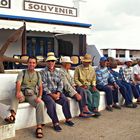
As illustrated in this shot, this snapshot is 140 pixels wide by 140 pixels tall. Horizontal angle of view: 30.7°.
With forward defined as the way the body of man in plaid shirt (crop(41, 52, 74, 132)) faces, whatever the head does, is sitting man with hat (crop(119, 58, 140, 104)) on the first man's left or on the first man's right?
on the first man's left

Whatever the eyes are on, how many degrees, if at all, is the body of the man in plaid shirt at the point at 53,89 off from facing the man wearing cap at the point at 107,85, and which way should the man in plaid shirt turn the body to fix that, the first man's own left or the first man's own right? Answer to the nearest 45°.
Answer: approximately 90° to the first man's own left

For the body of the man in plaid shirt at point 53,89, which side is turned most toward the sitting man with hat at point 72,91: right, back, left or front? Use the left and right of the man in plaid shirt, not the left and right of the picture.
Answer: left

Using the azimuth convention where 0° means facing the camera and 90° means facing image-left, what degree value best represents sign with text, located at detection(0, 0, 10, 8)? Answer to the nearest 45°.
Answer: approximately 0°

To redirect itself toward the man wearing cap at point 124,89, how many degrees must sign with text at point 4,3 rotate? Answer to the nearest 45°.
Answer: approximately 45° to its left

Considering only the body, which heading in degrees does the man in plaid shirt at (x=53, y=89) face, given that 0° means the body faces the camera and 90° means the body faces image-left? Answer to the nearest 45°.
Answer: approximately 315°

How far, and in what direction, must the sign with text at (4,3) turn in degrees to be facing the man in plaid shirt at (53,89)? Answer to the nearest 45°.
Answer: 0° — it already faces them

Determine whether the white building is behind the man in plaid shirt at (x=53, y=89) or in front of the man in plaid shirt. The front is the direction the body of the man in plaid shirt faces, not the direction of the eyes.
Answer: behind

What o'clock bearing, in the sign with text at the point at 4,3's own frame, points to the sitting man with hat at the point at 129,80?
The sitting man with hat is roughly at 11 o'clock from the sign with text.
